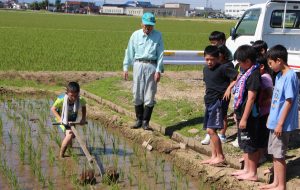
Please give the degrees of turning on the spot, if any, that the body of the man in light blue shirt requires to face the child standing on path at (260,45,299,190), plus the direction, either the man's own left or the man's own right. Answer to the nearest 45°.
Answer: approximately 45° to the man's own left

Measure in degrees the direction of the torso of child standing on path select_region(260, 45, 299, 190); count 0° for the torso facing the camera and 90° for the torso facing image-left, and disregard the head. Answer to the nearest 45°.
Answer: approximately 90°

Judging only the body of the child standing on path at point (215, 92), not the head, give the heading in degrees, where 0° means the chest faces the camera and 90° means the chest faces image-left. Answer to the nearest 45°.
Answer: approximately 45°

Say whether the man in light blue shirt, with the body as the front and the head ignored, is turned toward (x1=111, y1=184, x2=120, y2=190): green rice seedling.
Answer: yes

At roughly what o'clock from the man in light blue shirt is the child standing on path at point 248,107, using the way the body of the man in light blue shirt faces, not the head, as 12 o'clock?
The child standing on path is roughly at 11 o'clock from the man in light blue shirt.

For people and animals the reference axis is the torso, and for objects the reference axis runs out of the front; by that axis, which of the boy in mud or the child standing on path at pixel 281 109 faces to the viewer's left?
the child standing on path

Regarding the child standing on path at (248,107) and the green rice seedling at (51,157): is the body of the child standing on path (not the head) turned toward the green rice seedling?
yes

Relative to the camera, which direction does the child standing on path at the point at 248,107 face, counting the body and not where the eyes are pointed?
to the viewer's left

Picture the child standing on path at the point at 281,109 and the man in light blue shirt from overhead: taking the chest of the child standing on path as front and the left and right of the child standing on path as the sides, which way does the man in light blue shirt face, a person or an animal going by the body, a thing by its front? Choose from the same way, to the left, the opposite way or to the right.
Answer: to the left
